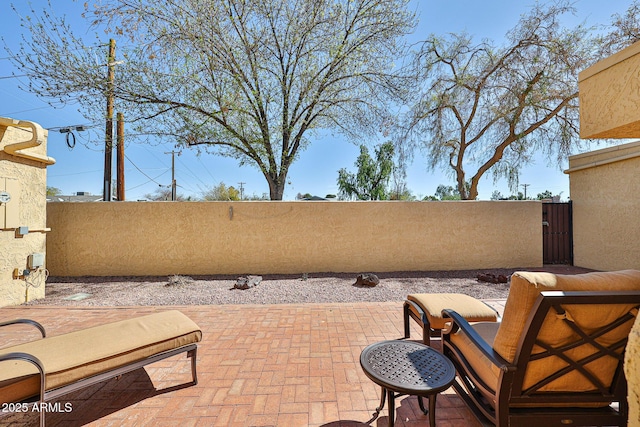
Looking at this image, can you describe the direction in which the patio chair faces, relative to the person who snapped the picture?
facing away from the viewer and to the left of the viewer

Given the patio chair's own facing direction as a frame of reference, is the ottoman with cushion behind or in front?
in front

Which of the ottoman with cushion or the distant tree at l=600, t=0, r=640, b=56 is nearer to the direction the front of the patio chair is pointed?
the ottoman with cushion

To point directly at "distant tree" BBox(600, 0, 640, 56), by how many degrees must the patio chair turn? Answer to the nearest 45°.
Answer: approximately 45° to its right

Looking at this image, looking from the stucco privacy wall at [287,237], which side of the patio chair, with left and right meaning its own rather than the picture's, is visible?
front

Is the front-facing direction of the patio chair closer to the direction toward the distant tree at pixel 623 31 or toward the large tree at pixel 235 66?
the large tree

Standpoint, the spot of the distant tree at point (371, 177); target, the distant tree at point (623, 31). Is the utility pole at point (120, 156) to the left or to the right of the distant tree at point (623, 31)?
right

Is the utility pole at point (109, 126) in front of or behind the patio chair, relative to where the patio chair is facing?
in front

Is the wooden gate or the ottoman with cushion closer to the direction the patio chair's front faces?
the ottoman with cushion

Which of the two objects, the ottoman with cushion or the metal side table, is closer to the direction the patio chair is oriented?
the ottoman with cushion
